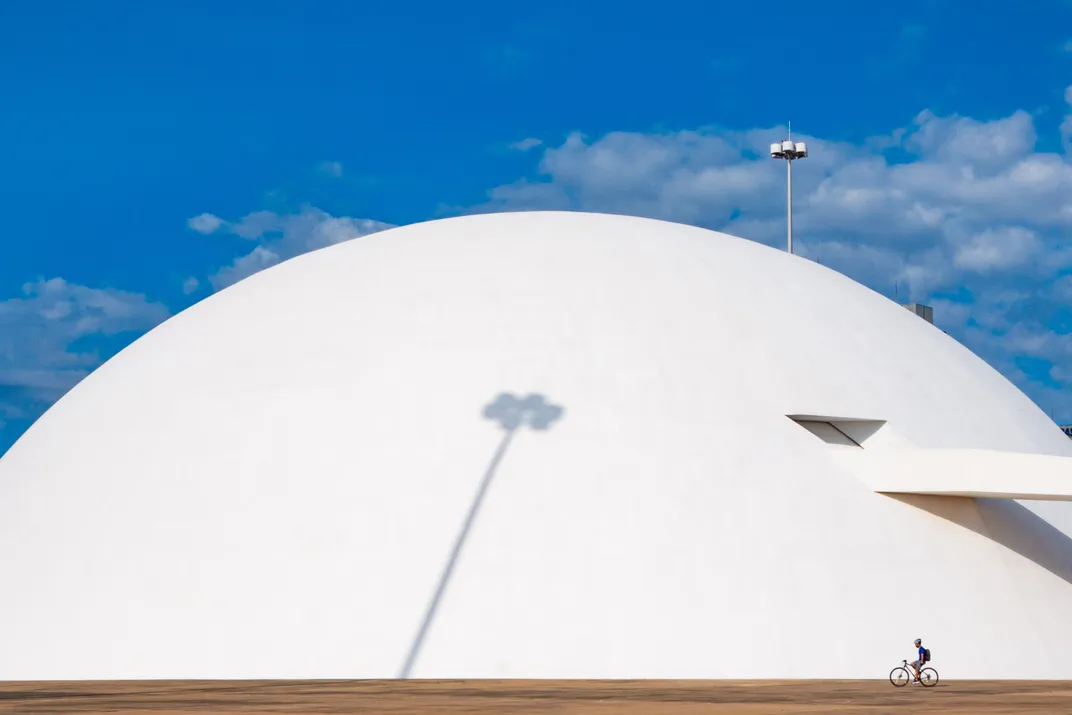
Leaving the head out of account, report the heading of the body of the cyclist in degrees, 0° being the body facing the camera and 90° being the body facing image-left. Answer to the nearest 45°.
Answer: approximately 90°

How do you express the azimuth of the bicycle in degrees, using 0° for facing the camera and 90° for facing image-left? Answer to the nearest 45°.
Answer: approximately 90°
